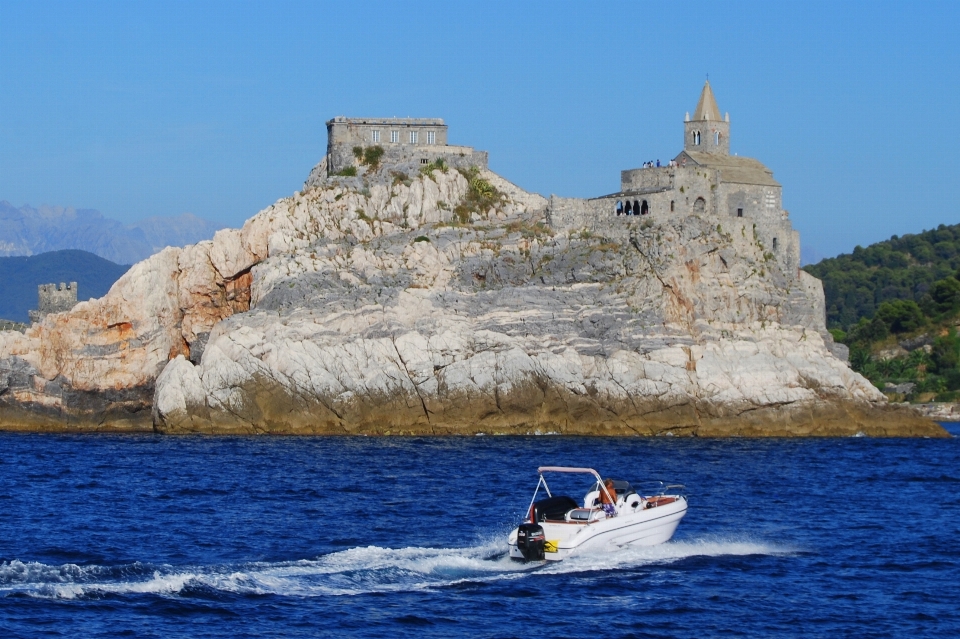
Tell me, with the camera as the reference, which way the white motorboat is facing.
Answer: facing away from the viewer and to the right of the viewer
